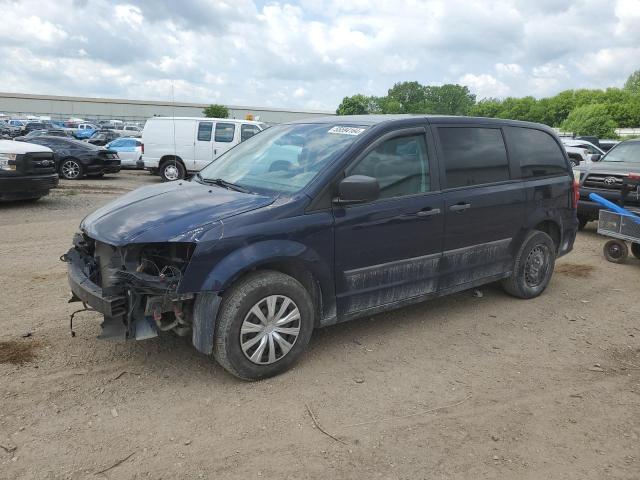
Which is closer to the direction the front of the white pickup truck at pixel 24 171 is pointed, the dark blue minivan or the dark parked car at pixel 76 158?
the dark blue minivan

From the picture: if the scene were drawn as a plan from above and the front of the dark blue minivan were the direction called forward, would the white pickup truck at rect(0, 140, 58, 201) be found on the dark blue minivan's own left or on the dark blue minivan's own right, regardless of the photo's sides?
on the dark blue minivan's own right

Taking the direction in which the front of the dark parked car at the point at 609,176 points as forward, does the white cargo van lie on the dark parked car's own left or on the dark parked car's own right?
on the dark parked car's own right

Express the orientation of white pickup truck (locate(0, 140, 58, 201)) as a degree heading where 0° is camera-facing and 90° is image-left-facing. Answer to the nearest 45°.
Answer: approximately 315°

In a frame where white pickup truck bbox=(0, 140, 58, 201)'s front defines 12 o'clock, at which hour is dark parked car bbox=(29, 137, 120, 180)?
dark parked car bbox=(29, 137, 120, 180) is roughly at 8 o'clock from white pickup truck bbox=(0, 140, 58, 201).

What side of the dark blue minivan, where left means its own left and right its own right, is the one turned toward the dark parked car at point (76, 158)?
right
